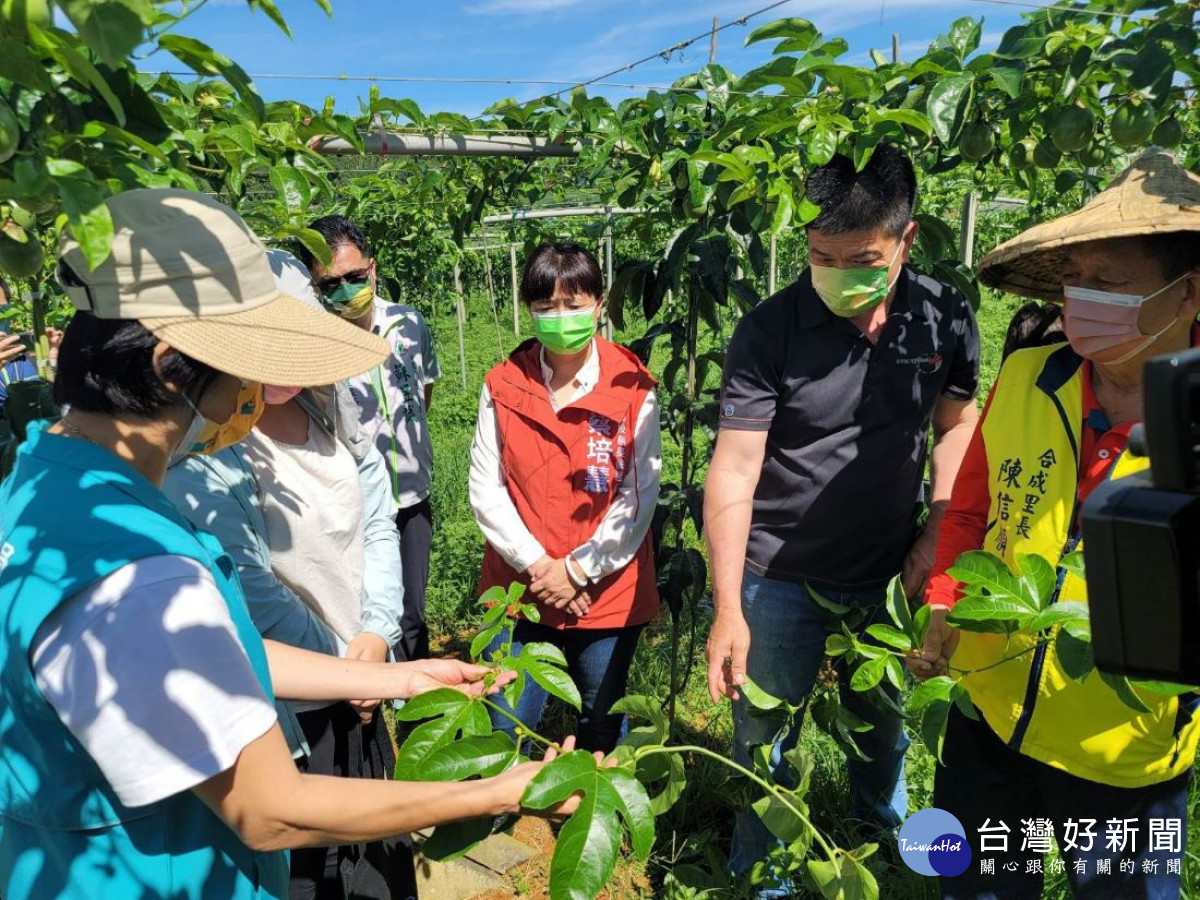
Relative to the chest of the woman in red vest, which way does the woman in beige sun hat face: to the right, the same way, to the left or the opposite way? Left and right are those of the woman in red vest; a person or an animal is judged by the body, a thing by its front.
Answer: to the left

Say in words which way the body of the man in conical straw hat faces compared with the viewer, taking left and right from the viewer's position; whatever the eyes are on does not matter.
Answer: facing the viewer and to the left of the viewer

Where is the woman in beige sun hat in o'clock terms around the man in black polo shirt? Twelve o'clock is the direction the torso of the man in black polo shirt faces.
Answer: The woman in beige sun hat is roughly at 1 o'clock from the man in black polo shirt.

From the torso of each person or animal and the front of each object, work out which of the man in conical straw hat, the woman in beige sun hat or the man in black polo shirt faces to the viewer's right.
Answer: the woman in beige sun hat

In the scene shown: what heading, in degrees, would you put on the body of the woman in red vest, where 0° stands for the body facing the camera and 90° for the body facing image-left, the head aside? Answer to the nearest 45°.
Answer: approximately 0°

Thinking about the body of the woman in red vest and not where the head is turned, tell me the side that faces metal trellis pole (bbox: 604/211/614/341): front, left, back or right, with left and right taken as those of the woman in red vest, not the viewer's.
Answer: back

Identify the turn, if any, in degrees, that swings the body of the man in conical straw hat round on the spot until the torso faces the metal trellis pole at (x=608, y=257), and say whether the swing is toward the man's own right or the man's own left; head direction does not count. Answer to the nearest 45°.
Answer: approximately 90° to the man's own right

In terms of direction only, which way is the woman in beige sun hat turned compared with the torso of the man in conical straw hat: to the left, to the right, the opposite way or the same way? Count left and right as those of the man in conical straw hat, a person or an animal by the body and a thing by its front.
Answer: the opposite way

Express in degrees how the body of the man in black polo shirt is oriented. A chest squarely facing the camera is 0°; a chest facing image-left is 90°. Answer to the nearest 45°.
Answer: approximately 0°

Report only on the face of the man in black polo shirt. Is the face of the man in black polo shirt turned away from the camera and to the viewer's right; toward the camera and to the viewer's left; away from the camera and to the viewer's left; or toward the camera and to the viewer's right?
toward the camera and to the viewer's left
